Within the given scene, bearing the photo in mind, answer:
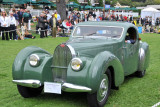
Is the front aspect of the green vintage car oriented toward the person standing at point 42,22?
no

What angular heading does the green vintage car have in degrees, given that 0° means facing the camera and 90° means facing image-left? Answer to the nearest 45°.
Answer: approximately 45°
